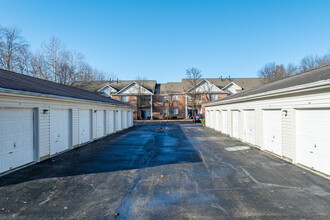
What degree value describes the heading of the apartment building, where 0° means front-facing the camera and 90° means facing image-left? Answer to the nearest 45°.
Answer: approximately 0°

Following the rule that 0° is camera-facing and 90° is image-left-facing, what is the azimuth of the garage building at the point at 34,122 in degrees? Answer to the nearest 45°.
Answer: approximately 315°

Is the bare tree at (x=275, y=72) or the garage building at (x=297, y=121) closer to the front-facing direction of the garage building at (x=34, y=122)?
the garage building

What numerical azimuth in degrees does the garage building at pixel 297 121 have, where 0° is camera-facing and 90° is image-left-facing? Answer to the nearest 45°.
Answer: approximately 45°

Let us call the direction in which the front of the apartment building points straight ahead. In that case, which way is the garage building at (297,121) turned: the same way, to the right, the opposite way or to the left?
to the right

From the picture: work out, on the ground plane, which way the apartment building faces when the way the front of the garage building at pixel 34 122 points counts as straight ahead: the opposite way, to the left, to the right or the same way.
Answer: to the right

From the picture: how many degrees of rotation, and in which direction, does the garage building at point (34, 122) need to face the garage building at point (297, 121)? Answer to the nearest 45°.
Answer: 0° — it already faces it
